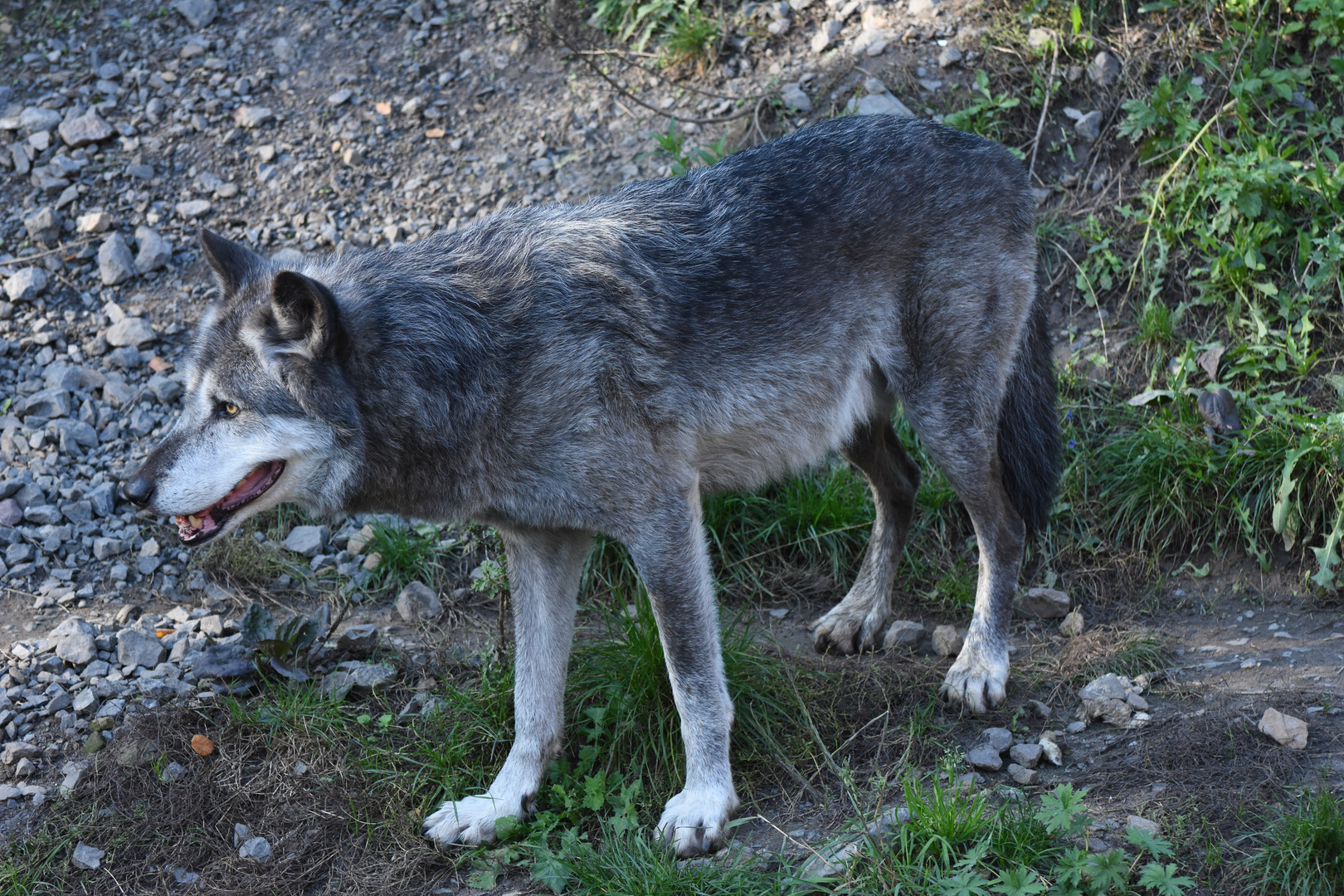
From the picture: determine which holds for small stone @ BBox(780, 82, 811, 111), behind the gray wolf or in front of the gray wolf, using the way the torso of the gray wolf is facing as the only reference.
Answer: behind

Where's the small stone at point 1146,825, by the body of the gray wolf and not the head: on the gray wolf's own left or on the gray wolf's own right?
on the gray wolf's own left

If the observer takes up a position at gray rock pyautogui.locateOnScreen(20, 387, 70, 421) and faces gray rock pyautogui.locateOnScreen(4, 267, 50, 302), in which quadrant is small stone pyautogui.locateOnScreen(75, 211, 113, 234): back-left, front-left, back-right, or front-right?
front-right

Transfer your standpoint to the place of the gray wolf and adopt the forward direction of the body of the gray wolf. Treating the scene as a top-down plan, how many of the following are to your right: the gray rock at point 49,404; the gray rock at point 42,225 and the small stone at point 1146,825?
2

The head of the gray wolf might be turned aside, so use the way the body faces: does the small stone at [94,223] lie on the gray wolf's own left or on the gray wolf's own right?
on the gray wolf's own right

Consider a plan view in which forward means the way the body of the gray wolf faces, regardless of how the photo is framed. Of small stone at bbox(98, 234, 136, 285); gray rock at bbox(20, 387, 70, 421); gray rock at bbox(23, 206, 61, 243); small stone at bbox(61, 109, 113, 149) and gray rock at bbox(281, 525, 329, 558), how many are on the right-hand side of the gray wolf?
5

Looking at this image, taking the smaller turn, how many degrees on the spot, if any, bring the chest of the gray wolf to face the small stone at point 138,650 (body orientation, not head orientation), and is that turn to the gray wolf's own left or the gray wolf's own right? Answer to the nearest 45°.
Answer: approximately 45° to the gray wolf's own right

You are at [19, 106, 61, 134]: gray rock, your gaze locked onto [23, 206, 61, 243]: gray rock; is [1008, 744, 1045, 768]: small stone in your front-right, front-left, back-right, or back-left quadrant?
front-left

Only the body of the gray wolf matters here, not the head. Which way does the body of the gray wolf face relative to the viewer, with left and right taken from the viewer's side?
facing the viewer and to the left of the viewer

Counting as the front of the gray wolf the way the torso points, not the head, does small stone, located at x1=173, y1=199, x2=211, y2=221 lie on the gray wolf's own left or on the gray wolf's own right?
on the gray wolf's own right

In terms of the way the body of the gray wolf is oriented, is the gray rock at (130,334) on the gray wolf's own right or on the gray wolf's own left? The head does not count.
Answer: on the gray wolf's own right
